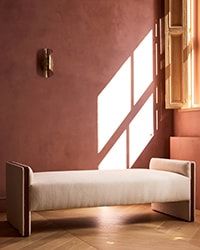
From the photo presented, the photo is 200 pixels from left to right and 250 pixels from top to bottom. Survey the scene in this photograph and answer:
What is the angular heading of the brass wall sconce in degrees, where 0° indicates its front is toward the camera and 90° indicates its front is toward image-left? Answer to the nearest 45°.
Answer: approximately 0°
